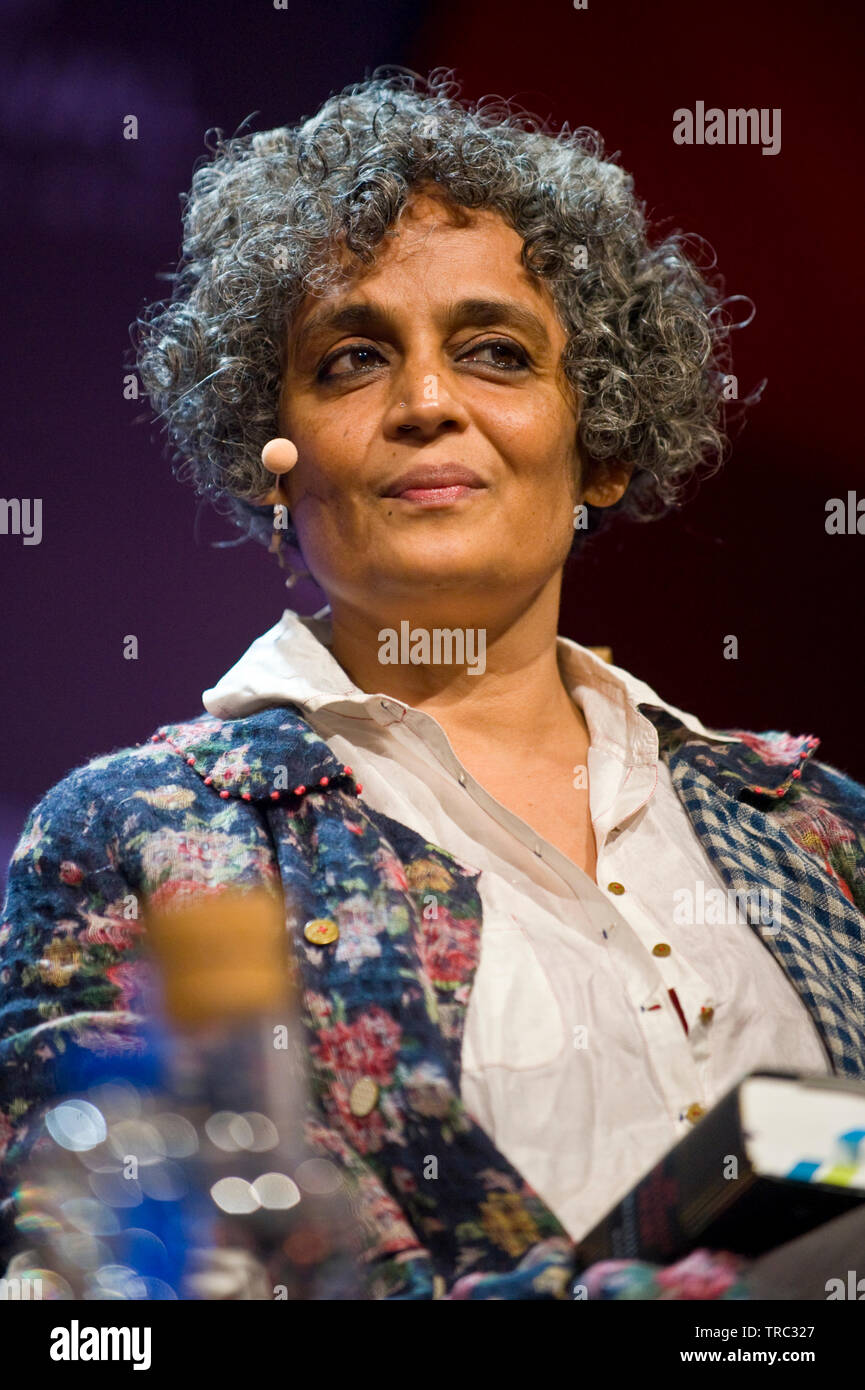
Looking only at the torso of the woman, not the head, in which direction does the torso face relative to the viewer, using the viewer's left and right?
facing the viewer and to the right of the viewer

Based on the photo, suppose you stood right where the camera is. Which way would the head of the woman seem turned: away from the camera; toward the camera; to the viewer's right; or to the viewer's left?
toward the camera
